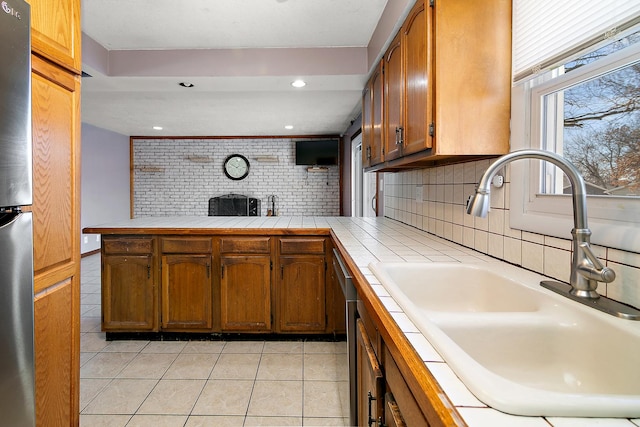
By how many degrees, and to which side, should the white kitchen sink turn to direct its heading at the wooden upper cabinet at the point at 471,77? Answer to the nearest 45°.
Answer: approximately 135° to its right

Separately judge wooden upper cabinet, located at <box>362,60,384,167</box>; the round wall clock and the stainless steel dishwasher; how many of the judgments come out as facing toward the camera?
1

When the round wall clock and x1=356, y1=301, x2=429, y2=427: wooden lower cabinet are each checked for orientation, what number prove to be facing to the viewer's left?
1

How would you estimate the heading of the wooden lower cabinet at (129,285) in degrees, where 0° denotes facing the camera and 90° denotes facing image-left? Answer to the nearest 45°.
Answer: approximately 0°

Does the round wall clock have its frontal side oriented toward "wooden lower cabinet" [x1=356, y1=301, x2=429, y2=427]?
yes

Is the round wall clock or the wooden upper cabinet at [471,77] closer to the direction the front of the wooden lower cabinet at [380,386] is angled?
the round wall clock

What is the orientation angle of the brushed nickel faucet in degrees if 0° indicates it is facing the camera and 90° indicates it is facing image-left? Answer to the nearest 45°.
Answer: approximately 45°

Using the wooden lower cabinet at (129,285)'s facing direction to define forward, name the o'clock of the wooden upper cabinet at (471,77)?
The wooden upper cabinet is roughly at 11 o'clock from the wooden lower cabinet.

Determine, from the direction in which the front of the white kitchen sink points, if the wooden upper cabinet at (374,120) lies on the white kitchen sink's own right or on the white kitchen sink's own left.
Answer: on the white kitchen sink's own right

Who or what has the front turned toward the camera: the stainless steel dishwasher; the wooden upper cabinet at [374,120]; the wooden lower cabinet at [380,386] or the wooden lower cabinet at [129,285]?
the wooden lower cabinet at [129,285]

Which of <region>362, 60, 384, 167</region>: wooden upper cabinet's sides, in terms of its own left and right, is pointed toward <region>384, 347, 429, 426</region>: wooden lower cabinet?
left

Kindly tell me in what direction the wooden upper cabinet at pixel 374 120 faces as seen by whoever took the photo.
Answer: facing to the left of the viewer

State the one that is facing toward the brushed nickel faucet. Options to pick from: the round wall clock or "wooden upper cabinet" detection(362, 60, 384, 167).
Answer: the round wall clock

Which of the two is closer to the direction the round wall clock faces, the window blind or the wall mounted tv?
the window blind
